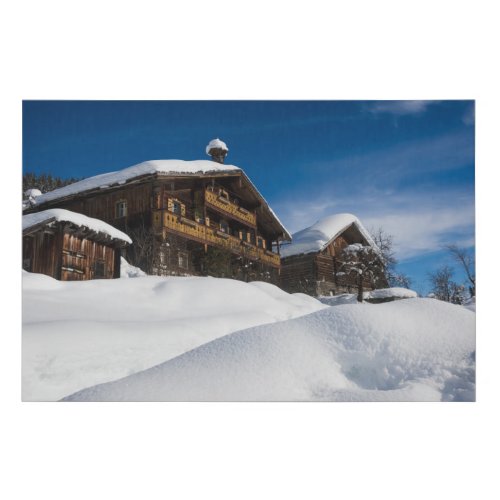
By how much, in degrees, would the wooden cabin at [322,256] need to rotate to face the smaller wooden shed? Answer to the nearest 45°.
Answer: approximately 90° to its right

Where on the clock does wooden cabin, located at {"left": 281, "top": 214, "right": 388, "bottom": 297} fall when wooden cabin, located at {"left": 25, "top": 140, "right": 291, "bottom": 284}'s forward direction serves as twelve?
wooden cabin, located at {"left": 281, "top": 214, "right": 388, "bottom": 297} is roughly at 11 o'clock from wooden cabin, located at {"left": 25, "top": 140, "right": 291, "bottom": 284}.

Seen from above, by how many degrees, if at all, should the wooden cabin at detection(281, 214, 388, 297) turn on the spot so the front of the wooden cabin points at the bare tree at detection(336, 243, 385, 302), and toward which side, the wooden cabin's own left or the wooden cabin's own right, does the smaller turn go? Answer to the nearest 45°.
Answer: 0° — it already faces it
